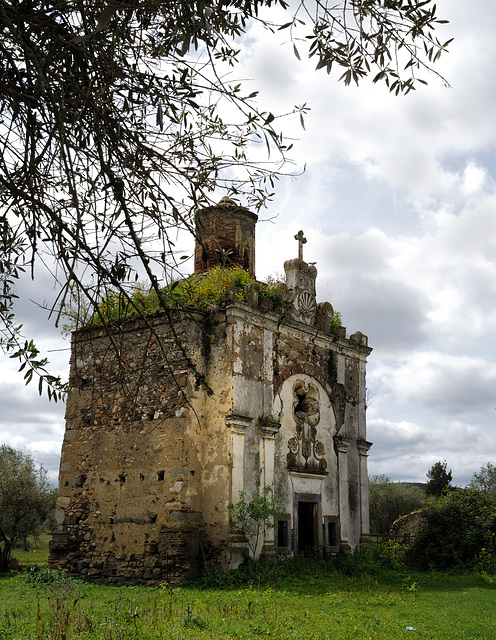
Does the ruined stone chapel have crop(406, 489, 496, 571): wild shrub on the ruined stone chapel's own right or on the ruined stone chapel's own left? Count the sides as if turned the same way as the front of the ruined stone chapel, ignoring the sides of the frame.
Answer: on the ruined stone chapel's own left

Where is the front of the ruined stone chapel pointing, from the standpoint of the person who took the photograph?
facing the viewer and to the right of the viewer
